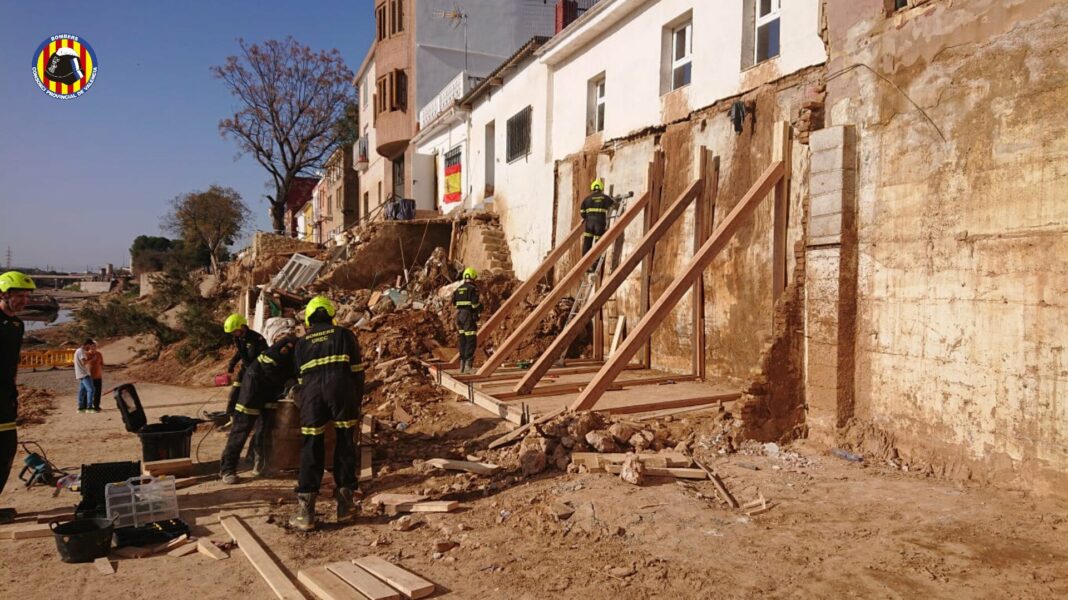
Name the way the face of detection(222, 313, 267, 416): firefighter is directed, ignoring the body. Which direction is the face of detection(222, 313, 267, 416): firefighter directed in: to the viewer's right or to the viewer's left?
to the viewer's left

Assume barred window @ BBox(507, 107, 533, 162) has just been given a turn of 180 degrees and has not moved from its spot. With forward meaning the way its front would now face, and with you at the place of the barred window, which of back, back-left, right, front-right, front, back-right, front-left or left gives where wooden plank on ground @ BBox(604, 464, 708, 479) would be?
back-right

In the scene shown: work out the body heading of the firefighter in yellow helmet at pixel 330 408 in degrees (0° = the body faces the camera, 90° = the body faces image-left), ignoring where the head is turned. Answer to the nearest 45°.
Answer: approximately 180°

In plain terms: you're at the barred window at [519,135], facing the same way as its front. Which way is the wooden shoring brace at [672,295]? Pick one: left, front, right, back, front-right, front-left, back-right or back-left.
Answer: front-left

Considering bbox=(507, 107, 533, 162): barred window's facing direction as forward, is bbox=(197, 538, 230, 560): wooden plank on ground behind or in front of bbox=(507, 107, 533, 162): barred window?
in front

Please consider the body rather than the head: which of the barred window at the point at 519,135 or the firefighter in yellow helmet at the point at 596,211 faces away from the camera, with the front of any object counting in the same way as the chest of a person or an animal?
the firefighter in yellow helmet

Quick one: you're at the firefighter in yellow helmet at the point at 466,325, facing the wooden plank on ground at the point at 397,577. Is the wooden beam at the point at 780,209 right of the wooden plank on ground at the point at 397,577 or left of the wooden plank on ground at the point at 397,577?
left

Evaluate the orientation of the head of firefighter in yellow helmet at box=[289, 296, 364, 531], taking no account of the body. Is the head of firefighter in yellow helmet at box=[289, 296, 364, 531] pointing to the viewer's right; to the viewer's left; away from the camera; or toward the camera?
away from the camera

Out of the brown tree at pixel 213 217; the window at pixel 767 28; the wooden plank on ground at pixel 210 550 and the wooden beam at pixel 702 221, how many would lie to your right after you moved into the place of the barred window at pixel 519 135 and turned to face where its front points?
1

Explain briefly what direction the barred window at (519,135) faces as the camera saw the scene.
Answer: facing the viewer and to the left of the viewer

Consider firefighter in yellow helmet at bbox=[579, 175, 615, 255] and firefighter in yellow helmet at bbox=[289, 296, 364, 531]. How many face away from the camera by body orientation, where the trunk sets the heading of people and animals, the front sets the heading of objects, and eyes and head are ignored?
2

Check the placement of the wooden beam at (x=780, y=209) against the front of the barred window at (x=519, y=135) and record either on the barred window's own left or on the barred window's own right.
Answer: on the barred window's own left

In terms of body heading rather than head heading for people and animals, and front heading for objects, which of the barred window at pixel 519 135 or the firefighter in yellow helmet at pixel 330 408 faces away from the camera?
the firefighter in yellow helmet

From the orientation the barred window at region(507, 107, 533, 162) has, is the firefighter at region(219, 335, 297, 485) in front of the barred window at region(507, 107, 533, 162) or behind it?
in front

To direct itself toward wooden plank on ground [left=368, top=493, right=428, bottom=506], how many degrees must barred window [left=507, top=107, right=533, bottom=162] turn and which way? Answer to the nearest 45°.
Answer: approximately 45° to its left
